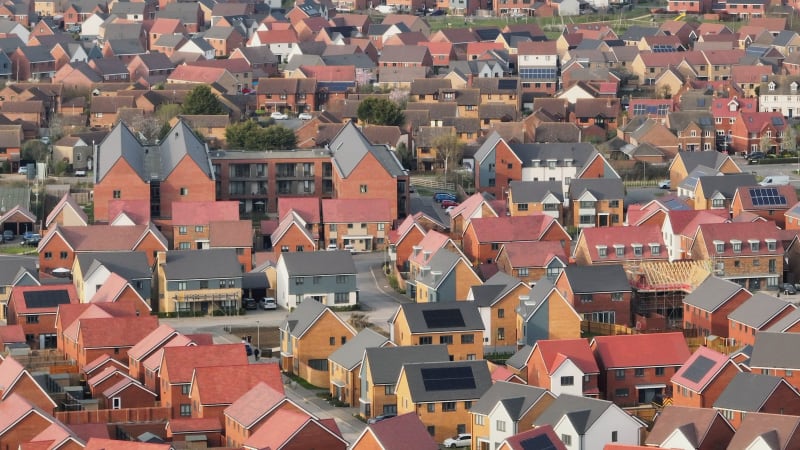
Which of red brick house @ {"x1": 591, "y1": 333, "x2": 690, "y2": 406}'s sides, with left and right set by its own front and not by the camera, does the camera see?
front

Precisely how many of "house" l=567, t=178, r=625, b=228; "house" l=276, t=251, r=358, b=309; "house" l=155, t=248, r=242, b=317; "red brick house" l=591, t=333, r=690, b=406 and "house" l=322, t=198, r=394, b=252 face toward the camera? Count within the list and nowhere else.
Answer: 5

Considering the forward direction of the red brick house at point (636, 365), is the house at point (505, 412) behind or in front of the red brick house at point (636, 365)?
in front

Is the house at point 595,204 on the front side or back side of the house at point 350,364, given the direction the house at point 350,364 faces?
on the back side

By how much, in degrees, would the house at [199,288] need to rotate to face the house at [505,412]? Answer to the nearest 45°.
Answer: approximately 45° to its left

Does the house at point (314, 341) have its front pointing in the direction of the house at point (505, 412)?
no

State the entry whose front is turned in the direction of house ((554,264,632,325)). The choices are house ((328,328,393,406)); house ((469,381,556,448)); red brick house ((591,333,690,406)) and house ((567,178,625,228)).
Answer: house ((567,178,625,228))

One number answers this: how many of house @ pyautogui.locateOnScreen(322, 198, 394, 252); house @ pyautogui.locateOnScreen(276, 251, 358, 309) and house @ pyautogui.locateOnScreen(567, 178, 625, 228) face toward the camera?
3

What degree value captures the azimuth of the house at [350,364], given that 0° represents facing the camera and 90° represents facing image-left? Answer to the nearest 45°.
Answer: approximately 45°

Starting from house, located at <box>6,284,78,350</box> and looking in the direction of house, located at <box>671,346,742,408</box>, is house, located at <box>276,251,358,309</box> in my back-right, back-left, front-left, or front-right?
front-left

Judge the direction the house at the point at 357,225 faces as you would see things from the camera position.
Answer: facing the viewer

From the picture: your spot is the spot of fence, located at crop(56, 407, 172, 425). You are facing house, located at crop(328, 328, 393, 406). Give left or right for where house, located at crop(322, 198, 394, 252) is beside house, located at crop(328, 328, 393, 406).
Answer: left
